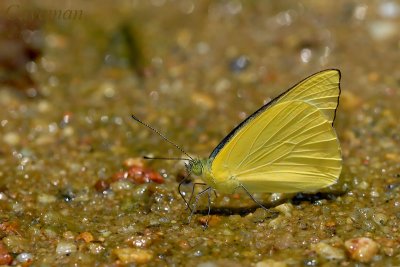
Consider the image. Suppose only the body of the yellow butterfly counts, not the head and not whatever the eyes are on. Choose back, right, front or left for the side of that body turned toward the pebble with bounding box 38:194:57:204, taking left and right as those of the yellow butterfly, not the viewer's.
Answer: front

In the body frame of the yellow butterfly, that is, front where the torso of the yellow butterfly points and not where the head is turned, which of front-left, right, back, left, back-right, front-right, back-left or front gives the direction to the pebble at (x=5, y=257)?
front

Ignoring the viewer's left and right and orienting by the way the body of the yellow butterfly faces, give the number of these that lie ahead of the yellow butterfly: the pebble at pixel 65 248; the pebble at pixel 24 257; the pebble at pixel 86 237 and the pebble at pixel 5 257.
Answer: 4

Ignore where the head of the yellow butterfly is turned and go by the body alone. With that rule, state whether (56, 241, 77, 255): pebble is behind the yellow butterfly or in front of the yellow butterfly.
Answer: in front

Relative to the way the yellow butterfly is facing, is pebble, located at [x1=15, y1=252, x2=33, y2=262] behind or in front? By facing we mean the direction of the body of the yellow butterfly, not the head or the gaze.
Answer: in front

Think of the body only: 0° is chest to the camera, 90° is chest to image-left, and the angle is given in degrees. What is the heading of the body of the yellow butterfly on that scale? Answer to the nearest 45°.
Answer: approximately 90°

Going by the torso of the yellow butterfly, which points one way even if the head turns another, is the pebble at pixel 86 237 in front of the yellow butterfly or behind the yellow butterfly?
in front
